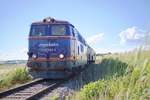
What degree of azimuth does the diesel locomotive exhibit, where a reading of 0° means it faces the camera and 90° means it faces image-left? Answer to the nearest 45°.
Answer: approximately 45°
